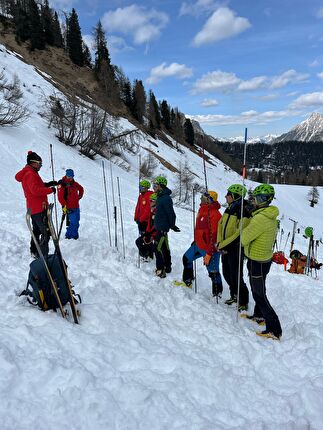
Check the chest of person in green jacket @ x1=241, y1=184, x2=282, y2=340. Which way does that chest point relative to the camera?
to the viewer's left

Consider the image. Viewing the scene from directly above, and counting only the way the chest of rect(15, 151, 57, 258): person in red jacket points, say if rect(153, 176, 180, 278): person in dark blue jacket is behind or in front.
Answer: in front

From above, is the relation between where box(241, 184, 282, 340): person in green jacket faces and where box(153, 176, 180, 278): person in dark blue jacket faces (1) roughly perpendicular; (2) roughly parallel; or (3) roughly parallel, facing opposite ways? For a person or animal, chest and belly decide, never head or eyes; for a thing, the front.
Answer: roughly parallel

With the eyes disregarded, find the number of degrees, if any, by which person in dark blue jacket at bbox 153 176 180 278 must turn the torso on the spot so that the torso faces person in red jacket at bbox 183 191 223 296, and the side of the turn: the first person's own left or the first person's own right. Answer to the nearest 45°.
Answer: approximately 135° to the first person's own left

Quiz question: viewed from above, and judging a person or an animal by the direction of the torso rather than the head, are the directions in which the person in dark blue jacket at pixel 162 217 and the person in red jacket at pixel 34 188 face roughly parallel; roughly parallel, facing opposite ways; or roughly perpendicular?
roughly parallel, facing opposite ways

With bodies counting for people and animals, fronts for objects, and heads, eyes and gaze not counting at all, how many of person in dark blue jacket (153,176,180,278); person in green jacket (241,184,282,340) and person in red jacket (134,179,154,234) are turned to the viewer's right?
0

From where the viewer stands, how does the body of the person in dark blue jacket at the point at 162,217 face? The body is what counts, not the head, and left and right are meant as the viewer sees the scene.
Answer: facing to the left of the viewer

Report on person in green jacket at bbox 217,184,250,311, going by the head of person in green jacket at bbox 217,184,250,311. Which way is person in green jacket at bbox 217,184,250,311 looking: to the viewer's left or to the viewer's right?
to the viewer's left

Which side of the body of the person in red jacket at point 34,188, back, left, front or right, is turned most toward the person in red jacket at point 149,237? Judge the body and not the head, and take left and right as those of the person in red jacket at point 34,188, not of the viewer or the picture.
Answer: front

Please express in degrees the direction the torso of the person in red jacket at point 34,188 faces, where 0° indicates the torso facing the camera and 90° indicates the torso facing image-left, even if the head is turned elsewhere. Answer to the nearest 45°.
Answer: approximately 270°

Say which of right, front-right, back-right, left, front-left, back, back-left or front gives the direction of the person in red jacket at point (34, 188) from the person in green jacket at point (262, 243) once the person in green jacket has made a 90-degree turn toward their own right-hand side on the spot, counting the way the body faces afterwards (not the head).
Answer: left

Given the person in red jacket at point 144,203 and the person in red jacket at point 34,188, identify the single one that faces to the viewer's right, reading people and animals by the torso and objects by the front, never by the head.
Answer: the person in red jacket at point 34,188

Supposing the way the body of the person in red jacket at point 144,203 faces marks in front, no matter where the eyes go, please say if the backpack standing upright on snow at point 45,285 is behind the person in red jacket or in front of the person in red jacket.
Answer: in front

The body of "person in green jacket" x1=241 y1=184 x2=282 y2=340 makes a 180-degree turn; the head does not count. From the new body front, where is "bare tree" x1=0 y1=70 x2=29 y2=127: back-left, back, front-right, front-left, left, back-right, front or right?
back-left

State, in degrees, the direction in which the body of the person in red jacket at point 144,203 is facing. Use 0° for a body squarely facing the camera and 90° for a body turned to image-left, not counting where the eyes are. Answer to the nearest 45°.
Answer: approximately 45°

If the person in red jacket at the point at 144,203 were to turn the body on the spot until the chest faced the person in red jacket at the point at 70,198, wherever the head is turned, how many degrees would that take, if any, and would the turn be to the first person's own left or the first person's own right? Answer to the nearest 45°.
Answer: approximately 45° to the first person's own right

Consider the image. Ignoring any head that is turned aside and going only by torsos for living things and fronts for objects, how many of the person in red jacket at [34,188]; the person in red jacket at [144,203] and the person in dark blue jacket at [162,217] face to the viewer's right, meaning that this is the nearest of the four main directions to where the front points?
1
